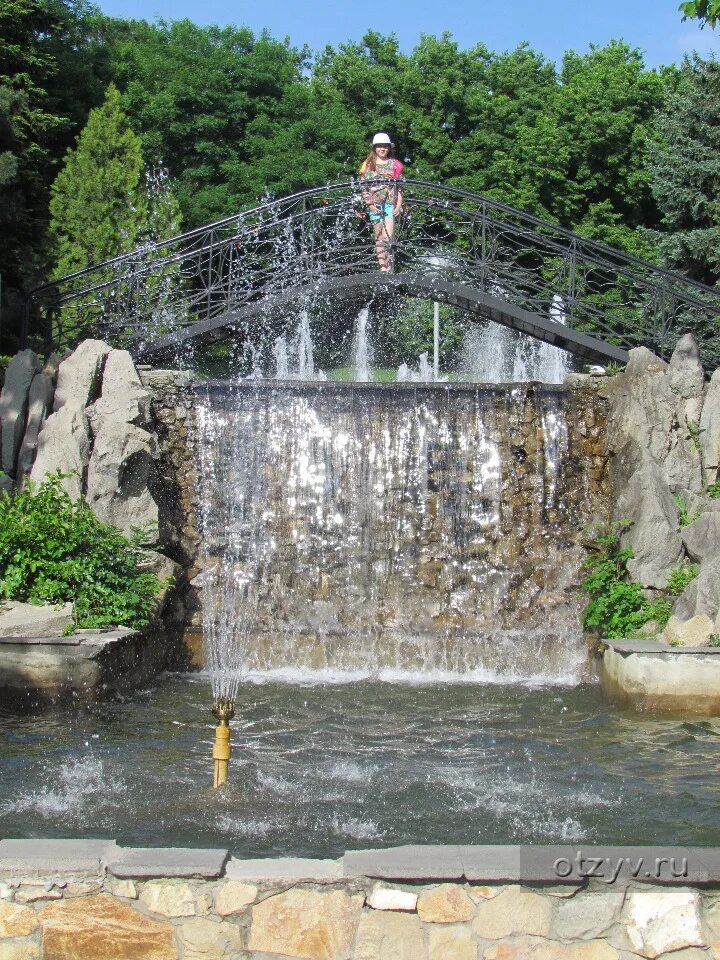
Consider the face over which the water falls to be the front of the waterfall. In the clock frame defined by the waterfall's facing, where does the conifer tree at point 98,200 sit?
The conifer tree is roughly at 5 o'clock from the waterfall.

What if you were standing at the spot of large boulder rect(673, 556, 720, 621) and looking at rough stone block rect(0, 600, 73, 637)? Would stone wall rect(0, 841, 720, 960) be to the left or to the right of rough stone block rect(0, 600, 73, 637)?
left

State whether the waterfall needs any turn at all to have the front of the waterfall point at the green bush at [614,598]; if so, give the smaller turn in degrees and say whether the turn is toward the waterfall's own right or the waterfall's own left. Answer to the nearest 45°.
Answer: approximately 45° to the waterfall's own left

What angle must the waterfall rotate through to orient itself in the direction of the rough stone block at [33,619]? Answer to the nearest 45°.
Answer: approximately 45° to its right

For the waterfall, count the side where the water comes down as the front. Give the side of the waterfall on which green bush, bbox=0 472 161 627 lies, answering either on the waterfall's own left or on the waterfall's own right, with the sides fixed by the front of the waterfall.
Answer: on the waterfall's own right

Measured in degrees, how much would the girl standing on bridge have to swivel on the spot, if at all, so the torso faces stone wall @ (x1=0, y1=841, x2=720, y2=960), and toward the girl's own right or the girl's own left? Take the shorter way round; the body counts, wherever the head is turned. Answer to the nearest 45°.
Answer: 0° — they already face it

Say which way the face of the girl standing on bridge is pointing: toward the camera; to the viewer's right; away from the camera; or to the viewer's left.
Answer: toward the camera

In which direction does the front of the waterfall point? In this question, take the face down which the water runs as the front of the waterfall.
toward the camera

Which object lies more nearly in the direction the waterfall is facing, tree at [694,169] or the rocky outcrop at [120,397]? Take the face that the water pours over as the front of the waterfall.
the rocky outcrop

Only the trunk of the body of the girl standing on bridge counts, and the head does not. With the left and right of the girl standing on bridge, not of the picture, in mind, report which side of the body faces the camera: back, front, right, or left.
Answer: front

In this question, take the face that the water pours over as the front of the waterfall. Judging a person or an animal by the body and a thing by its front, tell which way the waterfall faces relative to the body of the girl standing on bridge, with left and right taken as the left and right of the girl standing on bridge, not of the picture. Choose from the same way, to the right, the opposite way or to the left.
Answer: the same way

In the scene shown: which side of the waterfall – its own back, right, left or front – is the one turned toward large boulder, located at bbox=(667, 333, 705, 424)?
left

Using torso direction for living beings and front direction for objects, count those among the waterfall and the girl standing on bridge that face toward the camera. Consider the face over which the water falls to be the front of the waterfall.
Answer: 2

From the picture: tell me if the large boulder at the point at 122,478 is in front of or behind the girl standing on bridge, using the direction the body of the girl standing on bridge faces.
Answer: in front

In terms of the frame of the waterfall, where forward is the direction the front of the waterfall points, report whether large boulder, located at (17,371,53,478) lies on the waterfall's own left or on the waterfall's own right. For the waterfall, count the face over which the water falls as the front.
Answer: on the waterfall's own right
